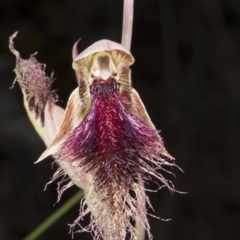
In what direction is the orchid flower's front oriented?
toward the camera
